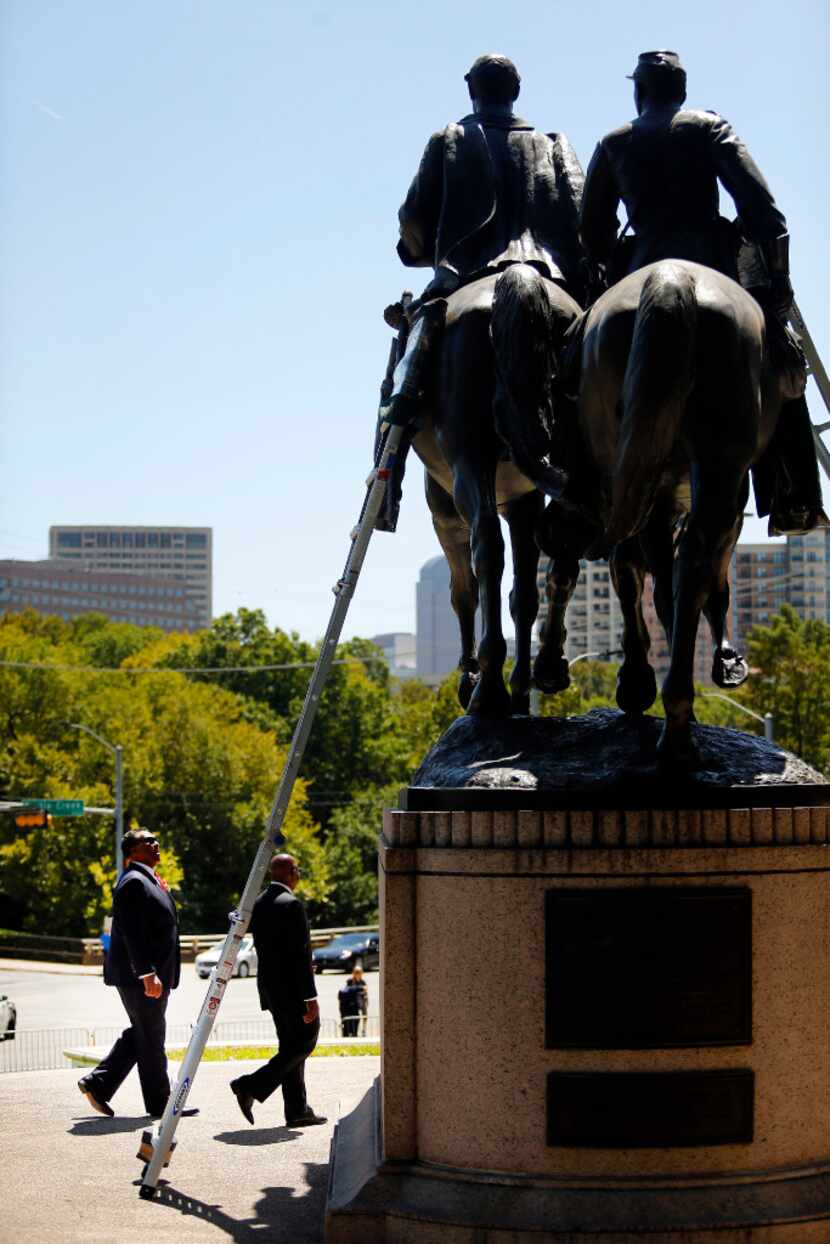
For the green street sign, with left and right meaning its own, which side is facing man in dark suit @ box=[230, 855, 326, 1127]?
front

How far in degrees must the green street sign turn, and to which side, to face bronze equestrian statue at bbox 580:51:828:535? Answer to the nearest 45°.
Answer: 0° — it already faces it

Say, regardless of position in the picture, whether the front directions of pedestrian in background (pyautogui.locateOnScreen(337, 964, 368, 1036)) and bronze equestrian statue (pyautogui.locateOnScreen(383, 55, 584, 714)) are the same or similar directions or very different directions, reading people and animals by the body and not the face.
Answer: very different directions

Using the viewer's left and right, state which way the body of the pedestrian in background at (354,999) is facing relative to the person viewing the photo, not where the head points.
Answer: facing the viewer

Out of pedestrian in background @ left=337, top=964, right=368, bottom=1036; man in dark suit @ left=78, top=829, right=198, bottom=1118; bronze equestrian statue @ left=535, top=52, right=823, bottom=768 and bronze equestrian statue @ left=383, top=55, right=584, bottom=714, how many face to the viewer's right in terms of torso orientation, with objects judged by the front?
1

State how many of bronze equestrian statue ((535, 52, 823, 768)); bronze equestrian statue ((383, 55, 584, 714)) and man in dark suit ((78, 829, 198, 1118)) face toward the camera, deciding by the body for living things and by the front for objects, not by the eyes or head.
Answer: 0

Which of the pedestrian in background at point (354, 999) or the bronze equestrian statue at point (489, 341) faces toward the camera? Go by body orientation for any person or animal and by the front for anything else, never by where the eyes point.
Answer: the pedestrian in background

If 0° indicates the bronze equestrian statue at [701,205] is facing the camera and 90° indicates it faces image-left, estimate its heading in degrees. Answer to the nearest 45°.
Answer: approximately 180°

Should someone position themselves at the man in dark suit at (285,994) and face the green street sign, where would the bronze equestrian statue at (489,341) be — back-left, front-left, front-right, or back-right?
back-right

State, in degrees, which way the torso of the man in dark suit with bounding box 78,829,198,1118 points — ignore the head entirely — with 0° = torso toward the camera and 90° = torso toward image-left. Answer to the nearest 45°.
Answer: approximately 270°

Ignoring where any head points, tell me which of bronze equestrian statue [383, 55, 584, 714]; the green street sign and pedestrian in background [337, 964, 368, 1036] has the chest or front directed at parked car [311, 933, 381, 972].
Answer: the bronze equestrian statue

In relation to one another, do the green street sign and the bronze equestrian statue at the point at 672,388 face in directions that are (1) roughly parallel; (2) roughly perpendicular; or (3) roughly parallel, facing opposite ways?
roughly parallel, facing opposite ways

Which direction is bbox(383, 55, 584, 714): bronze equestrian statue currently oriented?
away from the camera

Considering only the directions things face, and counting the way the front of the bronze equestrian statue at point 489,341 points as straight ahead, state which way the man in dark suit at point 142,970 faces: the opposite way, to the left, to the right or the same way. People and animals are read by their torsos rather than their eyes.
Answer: to the right

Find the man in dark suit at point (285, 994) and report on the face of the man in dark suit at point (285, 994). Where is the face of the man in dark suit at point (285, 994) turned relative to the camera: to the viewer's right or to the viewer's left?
to the viewer's right

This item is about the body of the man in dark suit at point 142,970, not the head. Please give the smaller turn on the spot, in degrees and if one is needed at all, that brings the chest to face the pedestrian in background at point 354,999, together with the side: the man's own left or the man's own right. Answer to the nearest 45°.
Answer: approximately 90° to the man's own left
